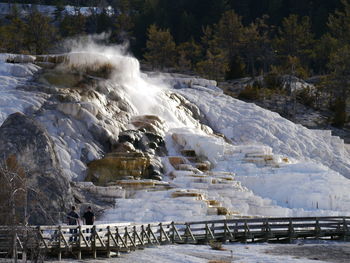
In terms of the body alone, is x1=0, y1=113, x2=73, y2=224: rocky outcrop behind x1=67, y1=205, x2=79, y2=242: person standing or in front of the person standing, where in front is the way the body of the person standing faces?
in front

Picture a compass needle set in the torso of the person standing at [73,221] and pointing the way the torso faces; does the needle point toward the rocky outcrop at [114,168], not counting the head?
yes

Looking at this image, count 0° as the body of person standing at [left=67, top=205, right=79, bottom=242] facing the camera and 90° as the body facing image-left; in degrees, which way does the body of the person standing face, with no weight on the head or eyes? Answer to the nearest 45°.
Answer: approximately 180°

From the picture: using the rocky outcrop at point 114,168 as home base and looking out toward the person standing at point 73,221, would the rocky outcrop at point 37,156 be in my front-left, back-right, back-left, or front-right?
front-right
